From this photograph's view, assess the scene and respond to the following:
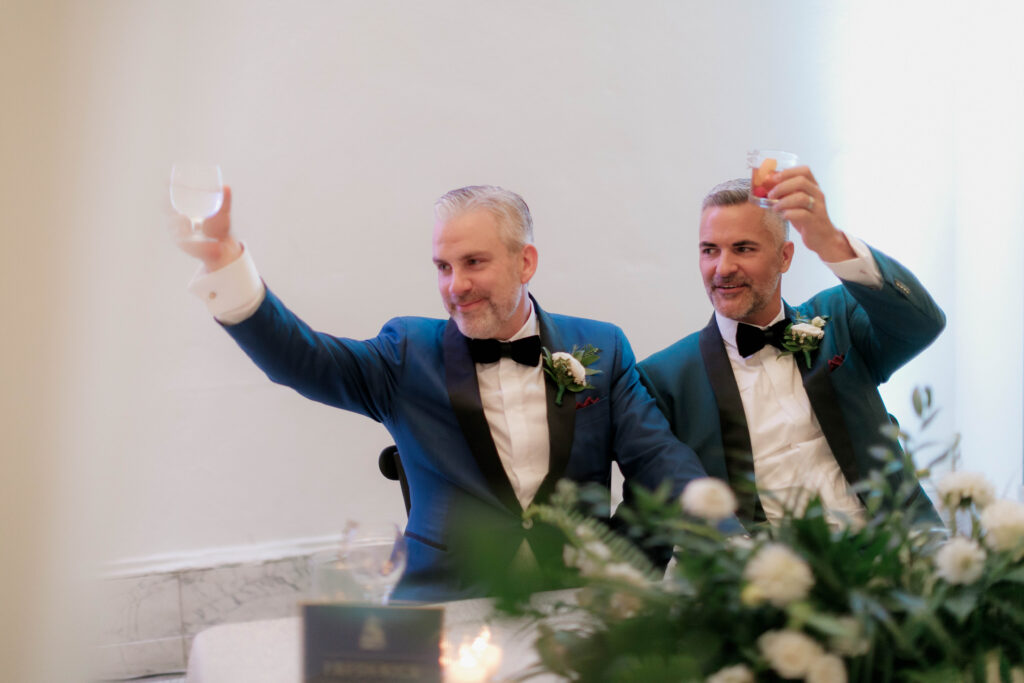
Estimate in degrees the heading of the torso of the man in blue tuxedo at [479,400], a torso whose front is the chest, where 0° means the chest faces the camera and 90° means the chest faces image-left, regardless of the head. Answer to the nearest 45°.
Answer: approximately 0°

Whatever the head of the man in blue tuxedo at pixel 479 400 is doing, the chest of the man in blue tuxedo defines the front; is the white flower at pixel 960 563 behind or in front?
in front

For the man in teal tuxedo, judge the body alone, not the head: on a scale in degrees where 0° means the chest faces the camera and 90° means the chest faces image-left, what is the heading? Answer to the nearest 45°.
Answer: approximately 0°
